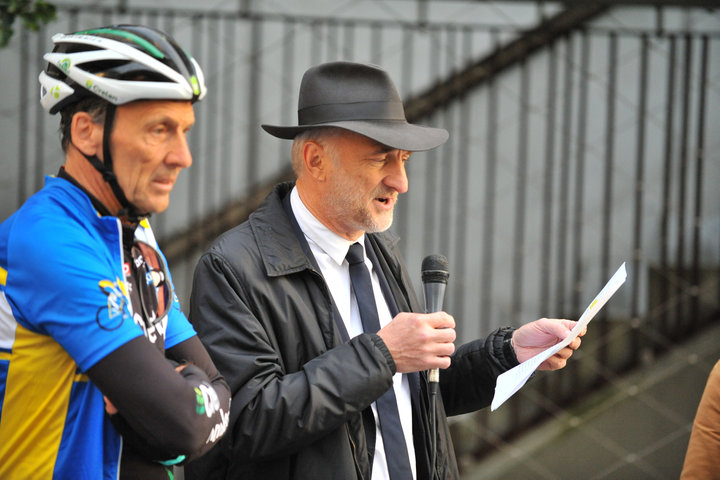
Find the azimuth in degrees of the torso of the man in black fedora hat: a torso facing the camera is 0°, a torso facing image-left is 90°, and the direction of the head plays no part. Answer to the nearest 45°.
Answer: approximately 315°

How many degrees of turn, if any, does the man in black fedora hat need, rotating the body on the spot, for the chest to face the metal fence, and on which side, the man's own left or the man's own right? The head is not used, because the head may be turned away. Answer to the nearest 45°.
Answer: approximately 135° to the man's own left

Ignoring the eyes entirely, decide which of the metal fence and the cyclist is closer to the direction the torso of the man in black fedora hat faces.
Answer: the cyclist

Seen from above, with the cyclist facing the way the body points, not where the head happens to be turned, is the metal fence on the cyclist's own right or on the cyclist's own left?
on the cyclist's own left

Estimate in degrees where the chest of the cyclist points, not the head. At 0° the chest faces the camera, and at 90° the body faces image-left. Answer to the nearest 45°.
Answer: approximately 315°
